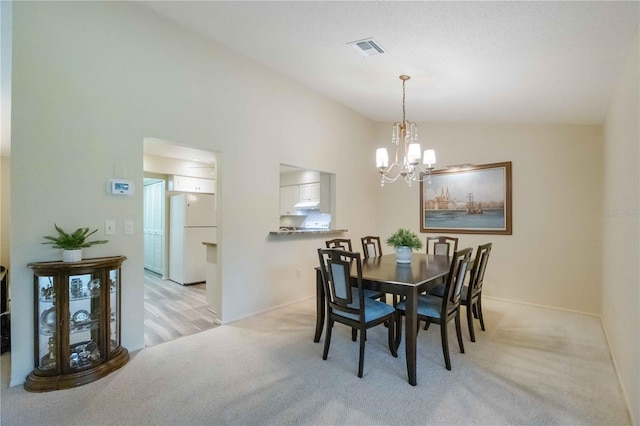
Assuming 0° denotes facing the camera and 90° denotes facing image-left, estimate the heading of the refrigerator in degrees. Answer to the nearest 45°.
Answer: approximately 315°

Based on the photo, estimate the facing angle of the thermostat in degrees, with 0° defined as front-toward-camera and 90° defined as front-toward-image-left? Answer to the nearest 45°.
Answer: approximately 315°

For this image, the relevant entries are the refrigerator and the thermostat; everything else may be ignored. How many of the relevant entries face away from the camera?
0

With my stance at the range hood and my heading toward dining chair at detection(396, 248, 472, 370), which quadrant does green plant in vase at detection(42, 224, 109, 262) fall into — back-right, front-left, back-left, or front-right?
front-right

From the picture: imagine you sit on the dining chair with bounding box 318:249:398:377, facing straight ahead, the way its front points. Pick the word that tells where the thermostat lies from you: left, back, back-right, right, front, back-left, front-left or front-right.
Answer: back-left

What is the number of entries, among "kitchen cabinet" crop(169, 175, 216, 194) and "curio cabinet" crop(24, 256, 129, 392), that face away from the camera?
0

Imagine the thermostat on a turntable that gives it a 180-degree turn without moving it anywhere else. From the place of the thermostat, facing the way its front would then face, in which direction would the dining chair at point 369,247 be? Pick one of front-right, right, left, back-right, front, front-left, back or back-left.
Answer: back-right

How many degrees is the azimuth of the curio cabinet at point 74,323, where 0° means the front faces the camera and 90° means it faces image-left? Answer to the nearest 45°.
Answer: approximately 315°

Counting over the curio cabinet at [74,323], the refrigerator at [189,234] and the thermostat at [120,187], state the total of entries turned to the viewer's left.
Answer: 0
